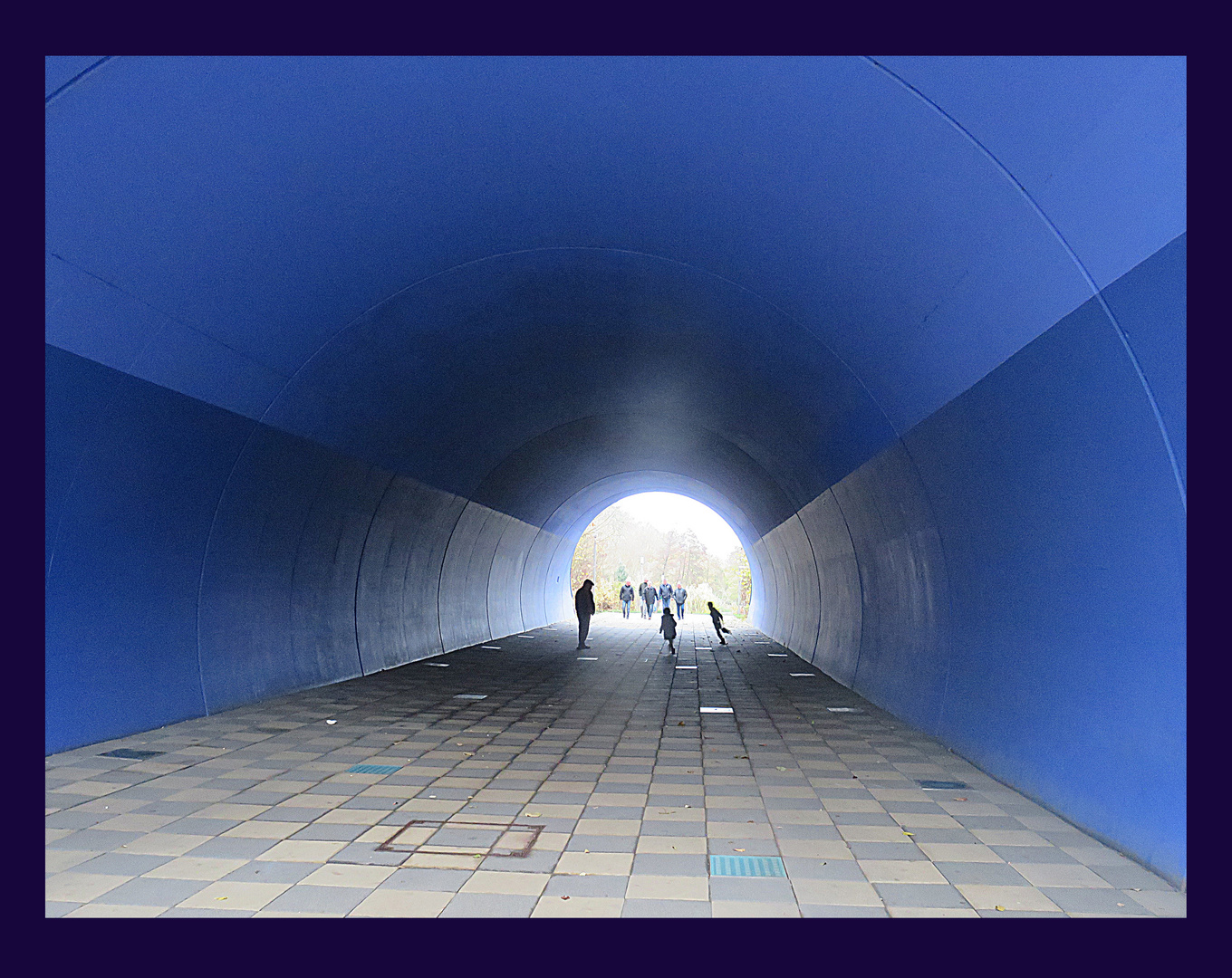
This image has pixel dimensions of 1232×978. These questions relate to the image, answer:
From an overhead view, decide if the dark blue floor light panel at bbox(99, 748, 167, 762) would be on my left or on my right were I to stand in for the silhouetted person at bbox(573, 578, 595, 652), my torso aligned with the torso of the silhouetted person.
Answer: on my right

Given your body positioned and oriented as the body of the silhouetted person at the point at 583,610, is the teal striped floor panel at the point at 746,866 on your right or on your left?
on your right

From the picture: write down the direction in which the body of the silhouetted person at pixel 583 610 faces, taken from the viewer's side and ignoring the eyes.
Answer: to the viewer's right

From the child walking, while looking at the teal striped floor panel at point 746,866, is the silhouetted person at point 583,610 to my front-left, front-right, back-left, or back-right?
back-right

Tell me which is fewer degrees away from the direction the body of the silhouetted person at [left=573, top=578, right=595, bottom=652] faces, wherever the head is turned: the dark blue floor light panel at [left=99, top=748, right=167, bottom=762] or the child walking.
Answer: the child walking
